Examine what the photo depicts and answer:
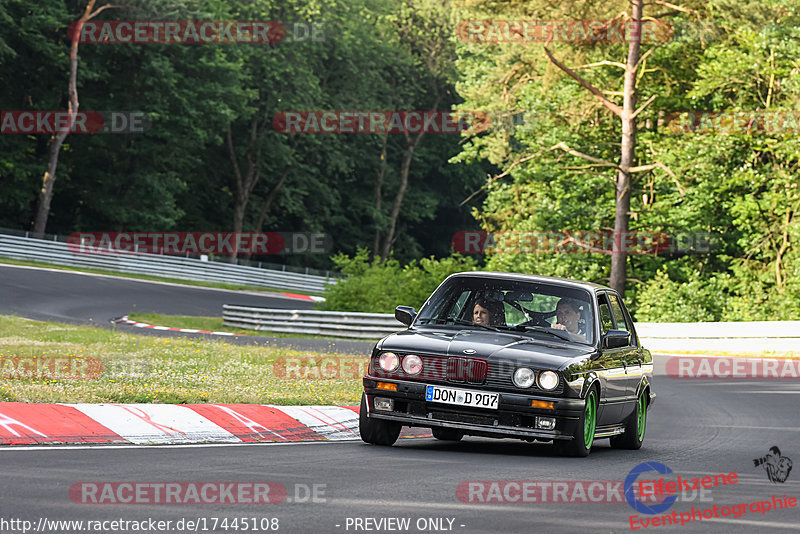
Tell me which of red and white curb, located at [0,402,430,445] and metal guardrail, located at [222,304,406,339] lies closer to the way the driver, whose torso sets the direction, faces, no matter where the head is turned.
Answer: the red and white curb

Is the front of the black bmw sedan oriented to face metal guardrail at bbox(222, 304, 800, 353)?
no

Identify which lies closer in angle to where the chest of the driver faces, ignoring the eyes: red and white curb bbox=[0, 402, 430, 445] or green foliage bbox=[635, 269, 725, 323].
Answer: the red and white curb

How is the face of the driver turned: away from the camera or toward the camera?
toward the camera

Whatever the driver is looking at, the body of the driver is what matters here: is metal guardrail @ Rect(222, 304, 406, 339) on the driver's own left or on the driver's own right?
on the driver's own right

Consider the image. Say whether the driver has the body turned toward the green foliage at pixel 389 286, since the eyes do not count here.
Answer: no

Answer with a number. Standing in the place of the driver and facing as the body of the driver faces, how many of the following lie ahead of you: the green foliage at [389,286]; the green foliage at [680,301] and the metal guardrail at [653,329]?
0

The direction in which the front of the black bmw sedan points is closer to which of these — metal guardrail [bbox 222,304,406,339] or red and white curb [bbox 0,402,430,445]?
the red and white curb

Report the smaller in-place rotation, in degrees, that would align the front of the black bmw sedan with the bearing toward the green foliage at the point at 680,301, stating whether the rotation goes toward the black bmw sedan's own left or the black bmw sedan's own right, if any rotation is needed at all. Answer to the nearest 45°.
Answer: approximately 135° to the black bmw sedan's own right

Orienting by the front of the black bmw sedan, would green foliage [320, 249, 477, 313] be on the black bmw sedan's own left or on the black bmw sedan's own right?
on the black bmw sedan's own right

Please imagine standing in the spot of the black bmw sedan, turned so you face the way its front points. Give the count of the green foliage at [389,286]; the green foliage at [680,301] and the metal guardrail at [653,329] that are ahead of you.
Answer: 0

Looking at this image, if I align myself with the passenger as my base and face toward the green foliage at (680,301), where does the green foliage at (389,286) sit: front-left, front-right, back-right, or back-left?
front-left

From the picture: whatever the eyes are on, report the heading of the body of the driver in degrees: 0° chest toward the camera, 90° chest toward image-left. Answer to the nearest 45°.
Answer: approximately 45°
